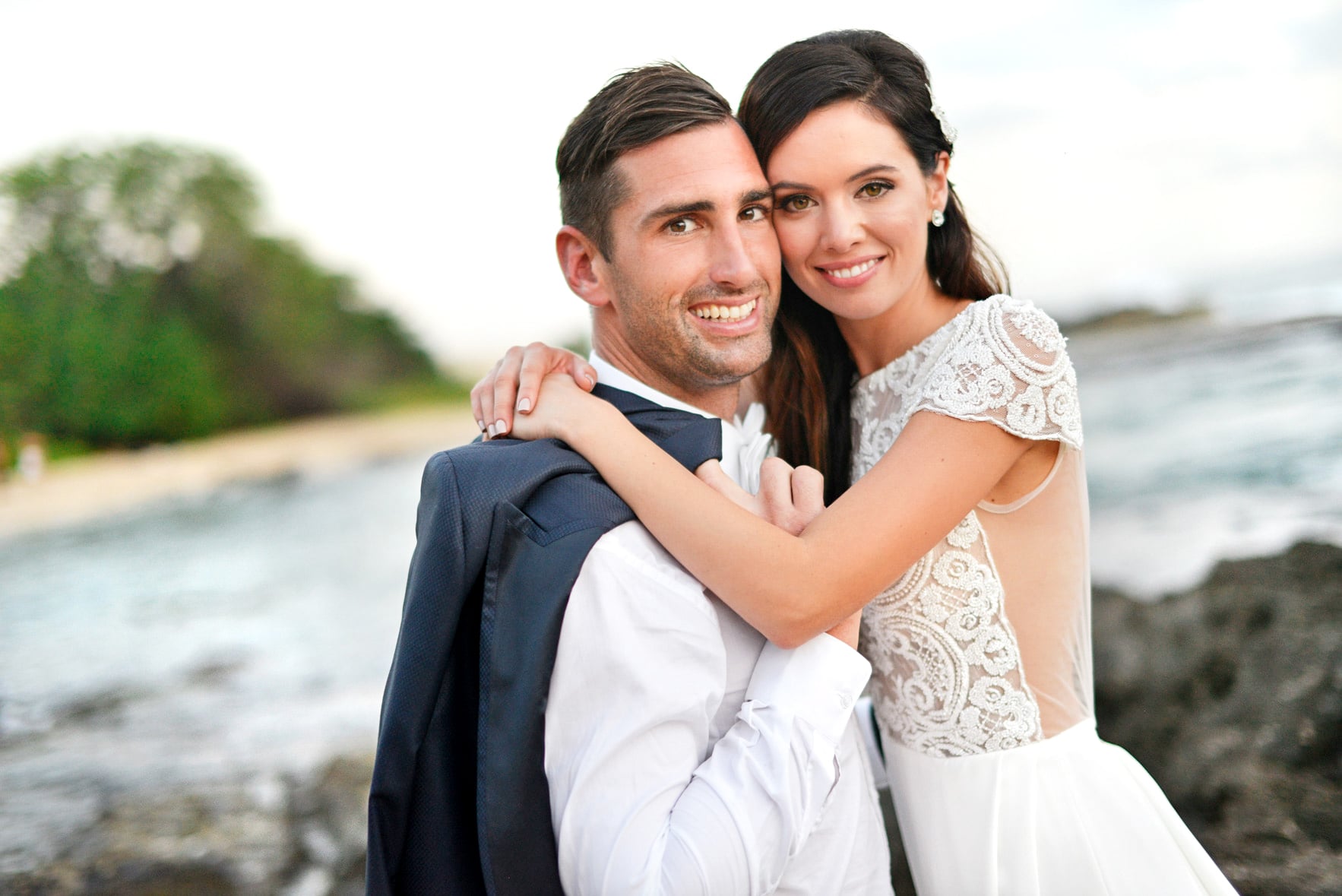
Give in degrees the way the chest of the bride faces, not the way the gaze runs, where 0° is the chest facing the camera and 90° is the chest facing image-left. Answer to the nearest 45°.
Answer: approximately 45°

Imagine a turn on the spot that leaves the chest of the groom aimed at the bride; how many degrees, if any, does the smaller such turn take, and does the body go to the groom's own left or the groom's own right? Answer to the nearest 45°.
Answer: approximately 45° to the groom's own left

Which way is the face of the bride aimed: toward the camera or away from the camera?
toward the camera

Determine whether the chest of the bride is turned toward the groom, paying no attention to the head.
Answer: yes

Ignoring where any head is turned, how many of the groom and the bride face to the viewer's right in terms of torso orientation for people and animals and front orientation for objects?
1

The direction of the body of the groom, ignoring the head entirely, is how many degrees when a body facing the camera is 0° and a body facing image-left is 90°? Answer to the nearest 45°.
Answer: approximately 270°
